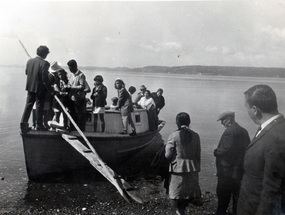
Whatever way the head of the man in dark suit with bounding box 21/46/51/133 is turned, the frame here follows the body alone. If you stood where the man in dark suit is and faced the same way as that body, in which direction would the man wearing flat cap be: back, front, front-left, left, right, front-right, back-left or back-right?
right

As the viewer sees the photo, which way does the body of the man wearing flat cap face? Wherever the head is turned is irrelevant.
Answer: to the viewer's left

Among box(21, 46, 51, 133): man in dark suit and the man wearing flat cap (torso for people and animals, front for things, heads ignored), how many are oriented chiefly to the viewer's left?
1

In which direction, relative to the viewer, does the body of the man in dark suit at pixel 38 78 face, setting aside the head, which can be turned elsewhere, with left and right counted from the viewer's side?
facing away from the viewer and to the right of the viewer

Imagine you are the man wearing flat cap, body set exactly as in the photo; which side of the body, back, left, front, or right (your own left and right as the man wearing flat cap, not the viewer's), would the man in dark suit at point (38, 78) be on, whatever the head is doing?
front

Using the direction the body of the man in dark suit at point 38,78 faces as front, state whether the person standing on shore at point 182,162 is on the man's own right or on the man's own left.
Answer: on the man's own right

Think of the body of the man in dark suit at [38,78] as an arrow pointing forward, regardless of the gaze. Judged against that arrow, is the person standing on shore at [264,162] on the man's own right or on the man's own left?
on the man's own right

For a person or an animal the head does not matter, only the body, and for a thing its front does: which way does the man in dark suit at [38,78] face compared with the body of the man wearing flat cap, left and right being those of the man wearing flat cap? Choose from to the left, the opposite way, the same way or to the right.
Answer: to the right

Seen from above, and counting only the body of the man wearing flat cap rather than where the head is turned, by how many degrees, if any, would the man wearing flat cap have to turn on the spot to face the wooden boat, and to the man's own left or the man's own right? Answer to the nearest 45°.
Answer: approximately 45° to the man's own right

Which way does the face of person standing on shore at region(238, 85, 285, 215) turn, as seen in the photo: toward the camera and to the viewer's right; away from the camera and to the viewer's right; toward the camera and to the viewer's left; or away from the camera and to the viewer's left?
away from the camera and to the viewer's left
